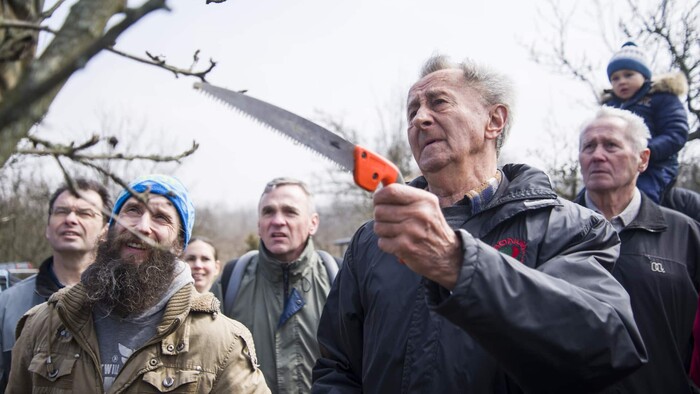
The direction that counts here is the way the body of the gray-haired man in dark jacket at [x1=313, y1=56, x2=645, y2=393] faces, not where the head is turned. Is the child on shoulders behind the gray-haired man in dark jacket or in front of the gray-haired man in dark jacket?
behind

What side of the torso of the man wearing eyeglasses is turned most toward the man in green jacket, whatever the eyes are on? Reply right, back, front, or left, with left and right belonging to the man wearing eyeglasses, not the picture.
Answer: left

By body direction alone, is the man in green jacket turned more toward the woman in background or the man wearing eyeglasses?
the man wearing eyeglasses

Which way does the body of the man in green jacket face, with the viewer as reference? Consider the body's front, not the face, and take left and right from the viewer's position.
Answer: facing the viewer

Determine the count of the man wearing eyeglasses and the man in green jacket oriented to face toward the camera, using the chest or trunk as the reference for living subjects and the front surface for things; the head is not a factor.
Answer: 2

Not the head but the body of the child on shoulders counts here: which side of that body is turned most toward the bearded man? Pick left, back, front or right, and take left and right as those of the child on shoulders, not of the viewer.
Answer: front

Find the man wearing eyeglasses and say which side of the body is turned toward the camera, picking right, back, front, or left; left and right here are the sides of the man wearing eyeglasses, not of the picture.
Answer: front

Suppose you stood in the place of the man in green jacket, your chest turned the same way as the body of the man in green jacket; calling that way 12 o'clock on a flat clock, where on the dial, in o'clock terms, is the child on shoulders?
The child on shoulders is roughly at 9 o'clock from the man in green jacket.

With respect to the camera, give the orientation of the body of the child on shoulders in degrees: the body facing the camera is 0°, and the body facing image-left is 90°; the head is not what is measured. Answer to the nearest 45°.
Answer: approximately 45°

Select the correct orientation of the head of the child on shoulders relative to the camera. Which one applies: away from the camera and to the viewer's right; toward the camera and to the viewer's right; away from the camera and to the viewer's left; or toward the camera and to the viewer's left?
toward the camera and to the viewer's left

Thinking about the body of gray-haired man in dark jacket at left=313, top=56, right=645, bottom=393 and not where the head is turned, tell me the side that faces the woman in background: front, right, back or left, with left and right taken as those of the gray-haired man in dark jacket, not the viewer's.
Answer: right

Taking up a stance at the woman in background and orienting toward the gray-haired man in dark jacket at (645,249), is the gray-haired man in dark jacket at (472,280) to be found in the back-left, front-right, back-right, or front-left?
front-right

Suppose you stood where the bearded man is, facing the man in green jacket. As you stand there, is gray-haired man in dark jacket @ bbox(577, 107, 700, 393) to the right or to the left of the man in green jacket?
right

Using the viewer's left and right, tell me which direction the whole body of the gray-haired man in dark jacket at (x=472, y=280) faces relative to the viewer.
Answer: facing the viewer and to the left of the viewer

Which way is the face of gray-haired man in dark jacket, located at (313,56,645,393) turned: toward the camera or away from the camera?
toward the camera
